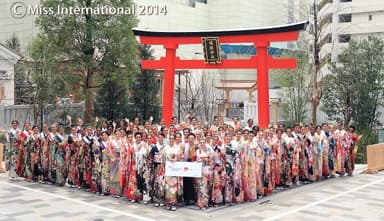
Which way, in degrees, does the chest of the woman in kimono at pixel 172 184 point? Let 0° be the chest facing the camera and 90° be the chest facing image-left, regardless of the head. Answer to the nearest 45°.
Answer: approximately 0°

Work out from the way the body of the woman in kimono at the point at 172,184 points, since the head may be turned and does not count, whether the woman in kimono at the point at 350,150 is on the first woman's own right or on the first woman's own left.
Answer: on the first woman's own left

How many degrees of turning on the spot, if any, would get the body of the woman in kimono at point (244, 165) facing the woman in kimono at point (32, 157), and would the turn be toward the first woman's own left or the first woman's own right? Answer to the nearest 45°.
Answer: approximately 90° to the first woman's own right
